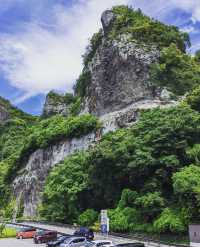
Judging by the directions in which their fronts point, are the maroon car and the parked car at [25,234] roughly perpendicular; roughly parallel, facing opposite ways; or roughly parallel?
roughly parallel

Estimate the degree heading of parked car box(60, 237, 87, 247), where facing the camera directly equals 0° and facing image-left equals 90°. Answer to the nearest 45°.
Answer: approximately 45°

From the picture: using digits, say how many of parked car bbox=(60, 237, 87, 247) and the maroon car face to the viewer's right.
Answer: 0

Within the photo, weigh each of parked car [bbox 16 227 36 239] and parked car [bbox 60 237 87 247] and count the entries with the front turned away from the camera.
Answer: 0

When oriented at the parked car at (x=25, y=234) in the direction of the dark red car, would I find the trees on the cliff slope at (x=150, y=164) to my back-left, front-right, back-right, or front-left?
front-left

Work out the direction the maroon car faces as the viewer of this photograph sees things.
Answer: facing the viewer and to the left of the viewer

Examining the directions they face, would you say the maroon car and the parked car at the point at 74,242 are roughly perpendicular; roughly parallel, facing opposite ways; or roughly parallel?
roughly parallel

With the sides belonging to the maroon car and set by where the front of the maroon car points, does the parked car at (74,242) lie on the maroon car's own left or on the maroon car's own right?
on the maroon car's own left

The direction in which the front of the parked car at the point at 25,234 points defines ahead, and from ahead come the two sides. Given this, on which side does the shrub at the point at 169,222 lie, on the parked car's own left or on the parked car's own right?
on the parked car's own left
